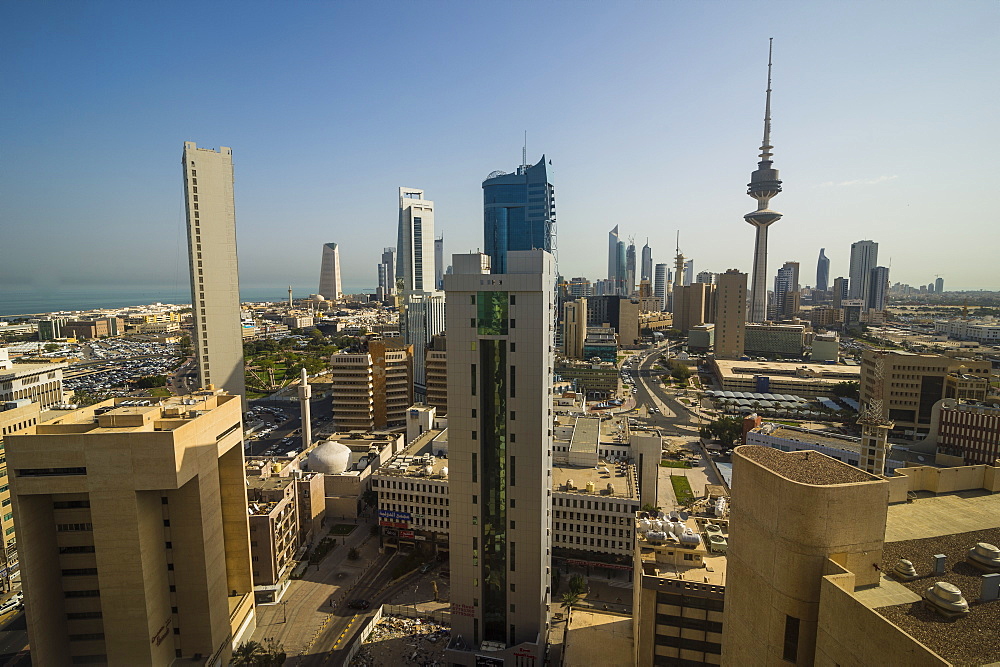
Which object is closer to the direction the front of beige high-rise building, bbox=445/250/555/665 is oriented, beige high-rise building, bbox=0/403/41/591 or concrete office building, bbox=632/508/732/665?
the concrete office building

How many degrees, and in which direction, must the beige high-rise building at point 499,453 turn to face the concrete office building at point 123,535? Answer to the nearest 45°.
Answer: approximately 90° to its right

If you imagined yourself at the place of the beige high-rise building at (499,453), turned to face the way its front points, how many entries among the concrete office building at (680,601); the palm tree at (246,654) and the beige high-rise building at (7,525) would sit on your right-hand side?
2

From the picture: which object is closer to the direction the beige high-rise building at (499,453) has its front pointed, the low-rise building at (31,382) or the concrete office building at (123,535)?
the concrete office building

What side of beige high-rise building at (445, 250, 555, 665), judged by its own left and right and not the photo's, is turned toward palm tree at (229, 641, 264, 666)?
right

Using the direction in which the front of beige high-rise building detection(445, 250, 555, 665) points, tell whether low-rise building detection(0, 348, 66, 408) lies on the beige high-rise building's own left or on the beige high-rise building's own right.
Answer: on the beige high-rise building's own right

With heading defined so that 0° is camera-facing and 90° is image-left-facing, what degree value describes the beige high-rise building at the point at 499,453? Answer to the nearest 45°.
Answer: approximately 0°

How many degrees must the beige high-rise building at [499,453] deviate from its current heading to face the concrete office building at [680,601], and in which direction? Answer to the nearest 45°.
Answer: approximately 45° to its left
